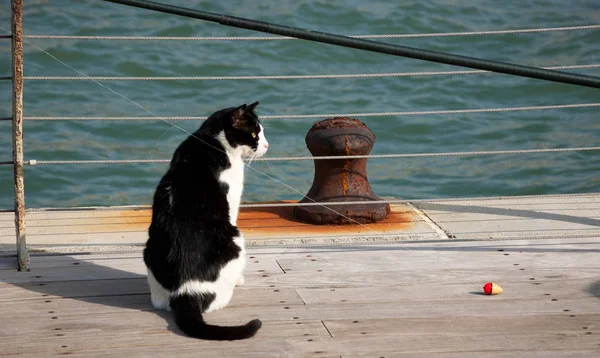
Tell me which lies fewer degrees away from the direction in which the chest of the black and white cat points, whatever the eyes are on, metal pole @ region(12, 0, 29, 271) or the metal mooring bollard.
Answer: the metal mooring bollard

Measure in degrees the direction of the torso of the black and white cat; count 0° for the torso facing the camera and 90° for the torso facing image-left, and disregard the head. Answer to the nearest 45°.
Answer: approximately 225°

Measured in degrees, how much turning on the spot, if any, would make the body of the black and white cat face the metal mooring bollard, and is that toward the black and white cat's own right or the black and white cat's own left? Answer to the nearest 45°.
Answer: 0° — it already faces it

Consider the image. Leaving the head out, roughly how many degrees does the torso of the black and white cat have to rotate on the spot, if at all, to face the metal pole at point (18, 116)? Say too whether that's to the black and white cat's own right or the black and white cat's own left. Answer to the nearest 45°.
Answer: approximately 90° to the black and white cat's own left
